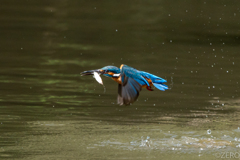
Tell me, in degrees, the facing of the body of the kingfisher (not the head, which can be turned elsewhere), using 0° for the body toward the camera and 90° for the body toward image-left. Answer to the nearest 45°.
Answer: approximately 90°
